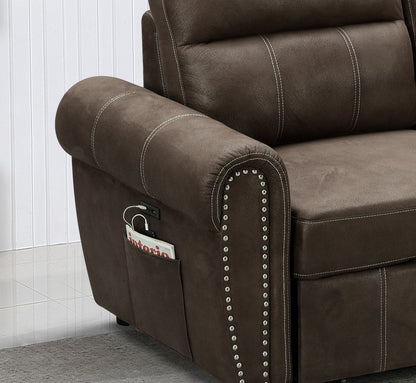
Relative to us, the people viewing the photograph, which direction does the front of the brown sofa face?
facing the viewer and to the right of the viewer
